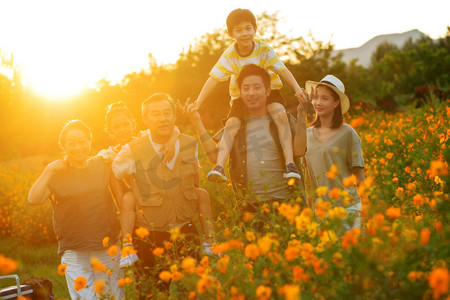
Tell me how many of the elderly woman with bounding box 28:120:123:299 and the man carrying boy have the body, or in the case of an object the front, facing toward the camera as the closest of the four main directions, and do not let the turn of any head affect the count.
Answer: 2

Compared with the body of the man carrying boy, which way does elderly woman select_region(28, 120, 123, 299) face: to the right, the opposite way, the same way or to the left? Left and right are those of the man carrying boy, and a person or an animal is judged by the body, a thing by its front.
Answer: the same way

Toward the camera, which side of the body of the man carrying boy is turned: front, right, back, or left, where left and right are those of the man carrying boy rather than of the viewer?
front

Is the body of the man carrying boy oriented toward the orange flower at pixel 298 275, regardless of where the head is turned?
yes

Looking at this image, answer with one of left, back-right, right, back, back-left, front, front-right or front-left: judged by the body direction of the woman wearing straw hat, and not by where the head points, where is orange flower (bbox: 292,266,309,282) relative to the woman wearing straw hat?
front-left

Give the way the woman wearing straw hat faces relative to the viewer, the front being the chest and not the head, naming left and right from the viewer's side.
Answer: facing the viewer and to the left of the viewer

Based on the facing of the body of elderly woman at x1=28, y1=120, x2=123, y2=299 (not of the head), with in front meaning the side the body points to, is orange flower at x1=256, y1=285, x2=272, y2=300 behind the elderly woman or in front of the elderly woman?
in front

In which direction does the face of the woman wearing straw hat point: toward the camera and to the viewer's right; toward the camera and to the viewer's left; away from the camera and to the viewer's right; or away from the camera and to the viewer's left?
toward the camera and to the viewer's left

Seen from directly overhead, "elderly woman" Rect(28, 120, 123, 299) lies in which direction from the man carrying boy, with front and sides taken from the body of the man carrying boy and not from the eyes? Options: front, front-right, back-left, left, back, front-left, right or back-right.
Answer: right

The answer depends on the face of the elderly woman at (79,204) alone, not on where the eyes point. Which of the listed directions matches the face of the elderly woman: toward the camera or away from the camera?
toward the camera

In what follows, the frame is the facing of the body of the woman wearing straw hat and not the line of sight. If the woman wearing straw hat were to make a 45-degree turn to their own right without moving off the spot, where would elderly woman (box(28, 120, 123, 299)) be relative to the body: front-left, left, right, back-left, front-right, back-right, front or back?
front

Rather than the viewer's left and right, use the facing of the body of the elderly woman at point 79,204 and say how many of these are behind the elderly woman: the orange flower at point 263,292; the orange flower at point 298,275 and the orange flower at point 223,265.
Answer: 0

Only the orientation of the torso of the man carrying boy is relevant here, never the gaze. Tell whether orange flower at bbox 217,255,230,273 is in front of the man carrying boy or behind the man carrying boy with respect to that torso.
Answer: in front

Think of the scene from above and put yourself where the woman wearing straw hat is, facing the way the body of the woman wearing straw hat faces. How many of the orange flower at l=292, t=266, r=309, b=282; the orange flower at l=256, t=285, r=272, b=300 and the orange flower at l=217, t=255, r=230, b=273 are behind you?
0

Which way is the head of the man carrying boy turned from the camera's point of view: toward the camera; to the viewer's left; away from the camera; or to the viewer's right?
toward the camera

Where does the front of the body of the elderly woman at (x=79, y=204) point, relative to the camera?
toward the camera

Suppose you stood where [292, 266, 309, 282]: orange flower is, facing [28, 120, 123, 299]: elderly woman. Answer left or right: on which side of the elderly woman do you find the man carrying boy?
right
